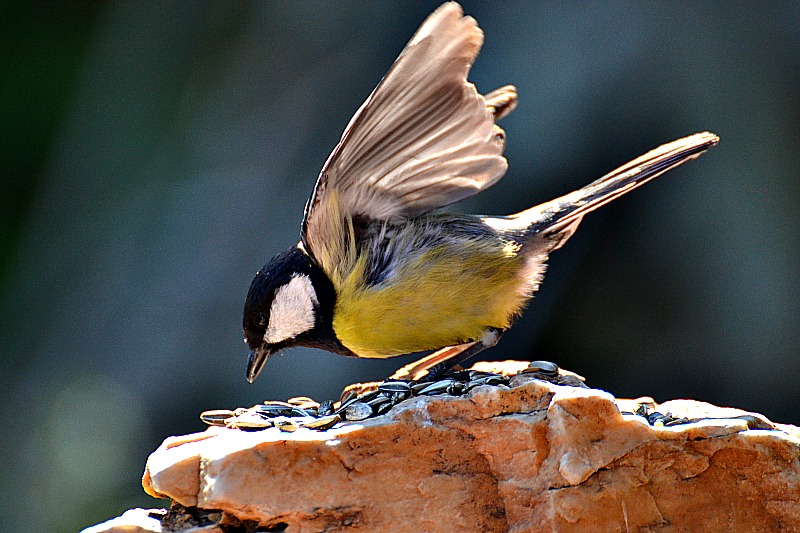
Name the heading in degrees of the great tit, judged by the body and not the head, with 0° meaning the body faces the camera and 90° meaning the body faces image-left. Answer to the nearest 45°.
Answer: approximately 90°
